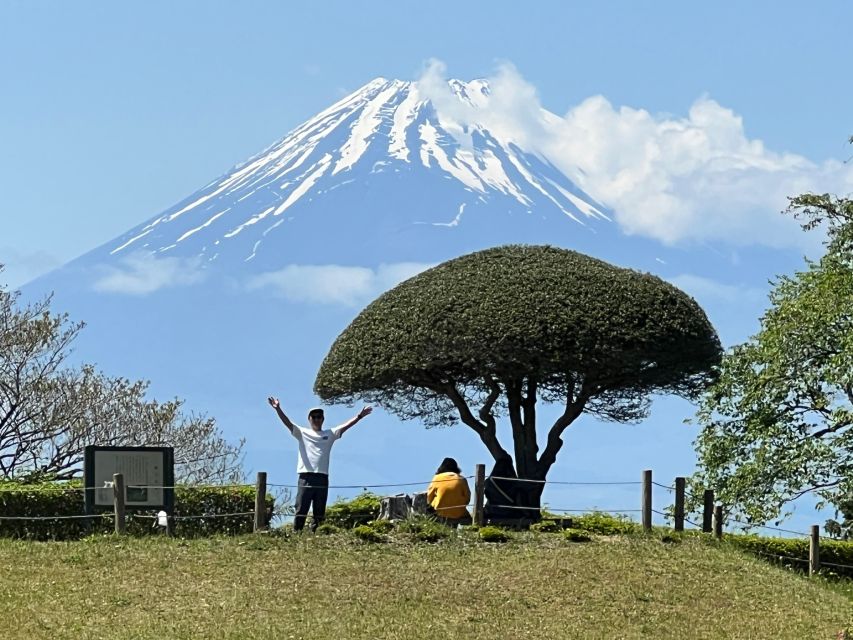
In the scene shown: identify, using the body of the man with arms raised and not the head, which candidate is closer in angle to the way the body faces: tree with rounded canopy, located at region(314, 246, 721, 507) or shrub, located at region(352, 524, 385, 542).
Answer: the shrub

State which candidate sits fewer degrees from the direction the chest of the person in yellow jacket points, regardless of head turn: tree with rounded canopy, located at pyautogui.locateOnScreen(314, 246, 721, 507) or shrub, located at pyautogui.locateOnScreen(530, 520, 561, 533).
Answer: the tree with rounded canopy

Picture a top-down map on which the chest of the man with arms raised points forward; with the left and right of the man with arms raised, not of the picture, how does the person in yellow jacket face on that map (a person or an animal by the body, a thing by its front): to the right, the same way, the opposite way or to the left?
the opposite way

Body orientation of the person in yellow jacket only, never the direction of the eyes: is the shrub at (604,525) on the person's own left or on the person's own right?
on the person's own right

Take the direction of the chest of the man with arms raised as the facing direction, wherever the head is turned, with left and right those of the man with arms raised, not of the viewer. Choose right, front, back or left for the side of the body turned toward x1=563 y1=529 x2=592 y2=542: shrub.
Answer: left

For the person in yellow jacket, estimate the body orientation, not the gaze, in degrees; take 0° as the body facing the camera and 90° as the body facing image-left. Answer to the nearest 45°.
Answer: approximately 180°

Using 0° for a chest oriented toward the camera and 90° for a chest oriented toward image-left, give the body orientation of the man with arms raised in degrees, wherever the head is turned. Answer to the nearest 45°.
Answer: approximately 0°

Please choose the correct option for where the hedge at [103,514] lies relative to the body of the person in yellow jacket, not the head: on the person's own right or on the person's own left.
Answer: on the person's own left

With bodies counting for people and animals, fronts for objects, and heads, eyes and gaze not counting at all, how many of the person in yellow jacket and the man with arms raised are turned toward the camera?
1

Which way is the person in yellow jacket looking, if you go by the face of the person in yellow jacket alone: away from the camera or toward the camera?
away from the camera
